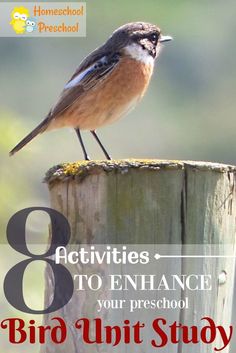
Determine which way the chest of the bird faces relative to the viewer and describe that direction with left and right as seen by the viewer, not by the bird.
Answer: facing to the right of the viewer
